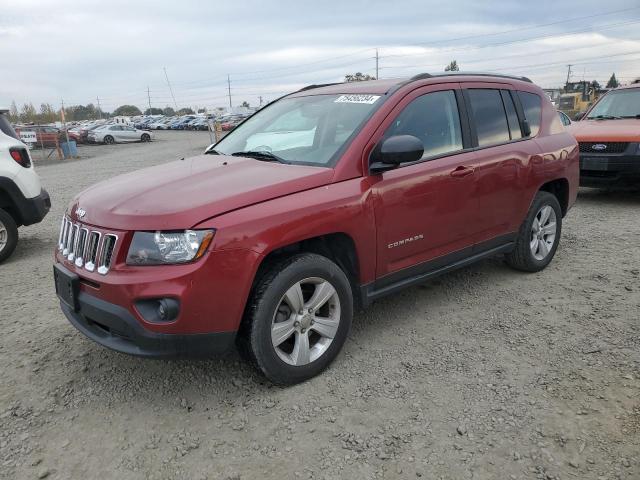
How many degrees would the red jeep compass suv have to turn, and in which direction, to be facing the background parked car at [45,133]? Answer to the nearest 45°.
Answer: approximately 90° to its right

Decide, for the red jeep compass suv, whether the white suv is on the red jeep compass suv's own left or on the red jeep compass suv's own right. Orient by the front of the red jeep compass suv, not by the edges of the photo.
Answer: on the red jeep compass suv's own right

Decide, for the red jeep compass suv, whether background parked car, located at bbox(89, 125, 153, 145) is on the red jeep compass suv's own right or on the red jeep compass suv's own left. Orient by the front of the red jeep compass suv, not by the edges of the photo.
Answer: on the red jeep compass suv's own right
